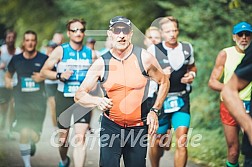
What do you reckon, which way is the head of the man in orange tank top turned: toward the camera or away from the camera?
toward the camera

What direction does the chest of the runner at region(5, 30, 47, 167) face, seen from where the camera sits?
toward the camera

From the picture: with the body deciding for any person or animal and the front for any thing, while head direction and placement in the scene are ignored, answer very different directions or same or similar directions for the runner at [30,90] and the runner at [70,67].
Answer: same or similar directions

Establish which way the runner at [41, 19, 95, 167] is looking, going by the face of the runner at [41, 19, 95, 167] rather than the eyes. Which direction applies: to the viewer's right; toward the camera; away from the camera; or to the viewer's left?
toward the camera

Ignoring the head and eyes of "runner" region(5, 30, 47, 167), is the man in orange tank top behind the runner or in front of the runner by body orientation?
in front

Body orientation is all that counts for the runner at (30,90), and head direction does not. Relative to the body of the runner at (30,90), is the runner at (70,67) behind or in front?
in front

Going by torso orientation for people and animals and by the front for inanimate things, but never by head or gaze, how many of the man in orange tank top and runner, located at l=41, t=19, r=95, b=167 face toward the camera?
2

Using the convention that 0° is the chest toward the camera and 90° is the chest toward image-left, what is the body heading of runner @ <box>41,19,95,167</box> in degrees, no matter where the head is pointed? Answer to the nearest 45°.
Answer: approximately 0°

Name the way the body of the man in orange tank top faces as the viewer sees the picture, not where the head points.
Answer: toward the camera
